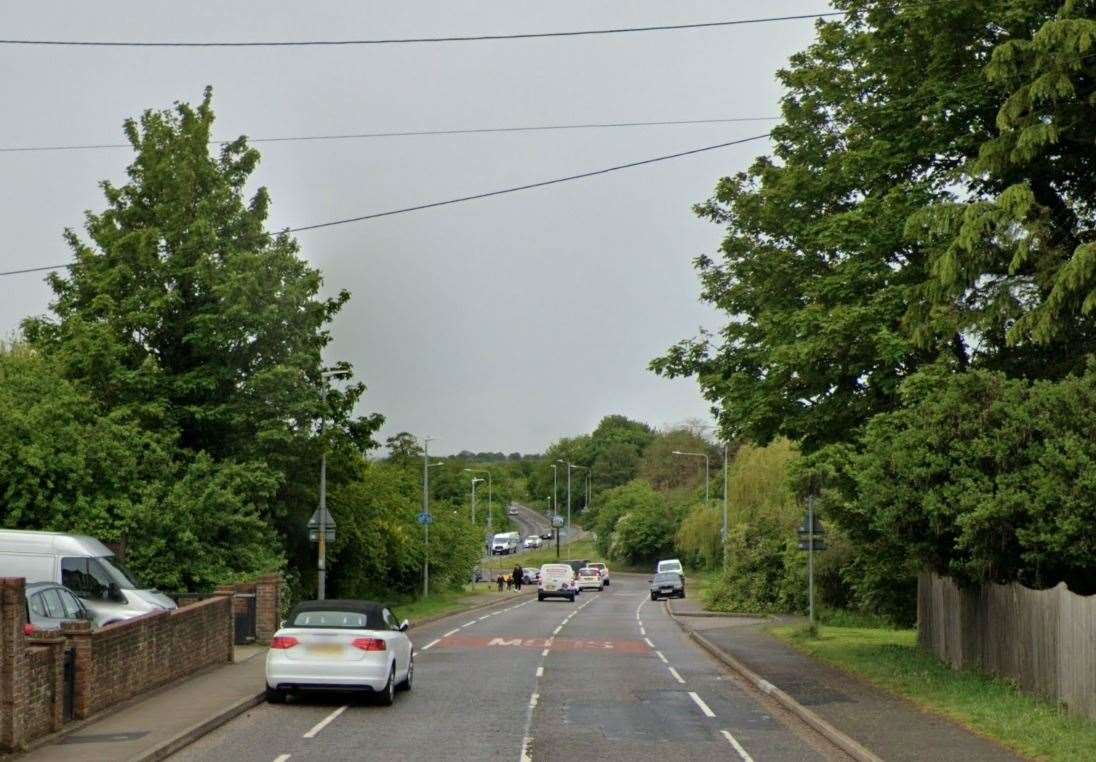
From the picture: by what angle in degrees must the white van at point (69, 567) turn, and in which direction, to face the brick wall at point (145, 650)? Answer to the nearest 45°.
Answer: approximately 90° to its right

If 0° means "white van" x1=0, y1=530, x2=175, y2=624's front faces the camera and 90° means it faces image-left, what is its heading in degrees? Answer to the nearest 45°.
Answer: approximately 270°

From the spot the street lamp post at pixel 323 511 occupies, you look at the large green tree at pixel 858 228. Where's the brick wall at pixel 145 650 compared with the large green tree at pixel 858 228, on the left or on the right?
right

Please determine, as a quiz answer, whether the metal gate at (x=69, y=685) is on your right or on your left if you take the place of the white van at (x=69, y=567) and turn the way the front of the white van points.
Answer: on your right

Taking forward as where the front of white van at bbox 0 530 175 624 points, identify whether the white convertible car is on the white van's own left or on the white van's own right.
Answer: on the white van's own right

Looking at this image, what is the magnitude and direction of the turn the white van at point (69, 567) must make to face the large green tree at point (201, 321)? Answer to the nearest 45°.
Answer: approximately 90° to its left

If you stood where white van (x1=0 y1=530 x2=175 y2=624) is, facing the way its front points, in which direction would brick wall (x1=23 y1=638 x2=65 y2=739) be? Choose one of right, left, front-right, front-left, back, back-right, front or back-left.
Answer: right

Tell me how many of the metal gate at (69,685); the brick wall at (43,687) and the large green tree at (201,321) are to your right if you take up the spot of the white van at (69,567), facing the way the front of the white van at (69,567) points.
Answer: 2

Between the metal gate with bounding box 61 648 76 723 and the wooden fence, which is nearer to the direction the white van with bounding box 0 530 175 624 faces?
the wooden fence

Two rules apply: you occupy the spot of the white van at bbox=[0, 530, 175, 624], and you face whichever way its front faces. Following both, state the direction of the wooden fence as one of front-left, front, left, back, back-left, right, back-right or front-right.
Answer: front-right

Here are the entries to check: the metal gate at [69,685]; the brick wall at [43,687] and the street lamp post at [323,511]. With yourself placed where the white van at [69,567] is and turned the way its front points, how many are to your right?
2
